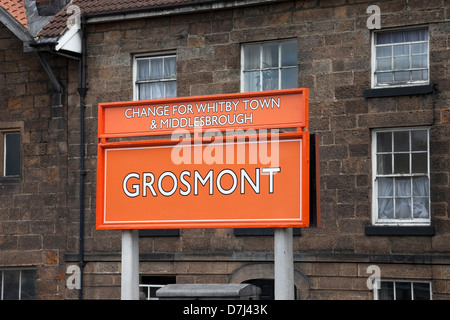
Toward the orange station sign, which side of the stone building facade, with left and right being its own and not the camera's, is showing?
front

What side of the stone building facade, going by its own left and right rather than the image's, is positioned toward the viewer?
front
